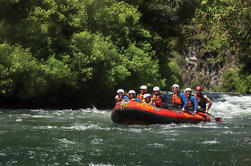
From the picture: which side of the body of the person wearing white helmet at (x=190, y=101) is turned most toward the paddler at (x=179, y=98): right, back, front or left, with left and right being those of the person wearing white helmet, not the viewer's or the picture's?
front

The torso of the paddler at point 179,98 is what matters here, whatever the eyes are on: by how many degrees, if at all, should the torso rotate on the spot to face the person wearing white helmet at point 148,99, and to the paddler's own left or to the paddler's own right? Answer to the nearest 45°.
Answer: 0° — they already face them

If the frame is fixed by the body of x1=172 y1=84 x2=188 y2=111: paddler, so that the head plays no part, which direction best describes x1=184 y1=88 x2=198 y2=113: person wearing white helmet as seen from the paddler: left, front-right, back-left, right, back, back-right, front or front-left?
back

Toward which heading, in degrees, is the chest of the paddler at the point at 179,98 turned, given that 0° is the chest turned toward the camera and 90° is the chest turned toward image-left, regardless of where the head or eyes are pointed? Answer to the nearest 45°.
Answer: approximately 45°

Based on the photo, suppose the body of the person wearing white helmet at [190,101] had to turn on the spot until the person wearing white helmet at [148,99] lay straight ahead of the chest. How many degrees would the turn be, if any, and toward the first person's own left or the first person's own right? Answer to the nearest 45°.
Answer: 0° — they already face them

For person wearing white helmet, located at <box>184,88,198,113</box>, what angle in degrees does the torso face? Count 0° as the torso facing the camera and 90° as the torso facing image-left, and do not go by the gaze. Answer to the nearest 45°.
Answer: approximately 45°
